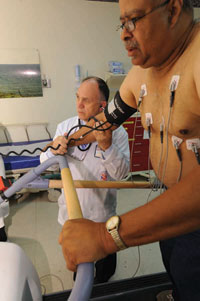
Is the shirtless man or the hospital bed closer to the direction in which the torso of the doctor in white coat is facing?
the shirtless man

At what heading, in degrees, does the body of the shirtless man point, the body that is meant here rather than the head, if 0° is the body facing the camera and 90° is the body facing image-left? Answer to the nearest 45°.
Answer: approximately 45°

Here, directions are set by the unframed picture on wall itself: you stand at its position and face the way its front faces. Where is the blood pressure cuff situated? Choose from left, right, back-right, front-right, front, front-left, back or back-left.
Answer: front

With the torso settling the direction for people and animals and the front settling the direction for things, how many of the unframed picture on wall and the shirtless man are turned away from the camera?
0

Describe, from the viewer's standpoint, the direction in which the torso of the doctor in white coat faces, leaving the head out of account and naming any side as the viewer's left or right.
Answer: facing the viewer and to the left of the viewer

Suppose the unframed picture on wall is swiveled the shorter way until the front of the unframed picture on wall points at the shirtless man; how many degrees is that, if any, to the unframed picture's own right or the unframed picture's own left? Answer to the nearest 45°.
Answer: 0° — it already faces them

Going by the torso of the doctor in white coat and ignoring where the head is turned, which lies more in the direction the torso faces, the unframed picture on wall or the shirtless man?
the shirtless man

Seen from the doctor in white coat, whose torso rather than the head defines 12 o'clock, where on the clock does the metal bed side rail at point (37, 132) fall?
The metal bed side rail is roughly at 4 o'clock from the doctor in white coat.

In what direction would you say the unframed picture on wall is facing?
toward the camera

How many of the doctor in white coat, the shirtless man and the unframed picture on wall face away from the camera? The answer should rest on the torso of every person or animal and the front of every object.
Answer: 0

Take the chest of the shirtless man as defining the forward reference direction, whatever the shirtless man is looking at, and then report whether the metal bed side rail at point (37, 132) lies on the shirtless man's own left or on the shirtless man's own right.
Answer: on the shirtless man's own right
